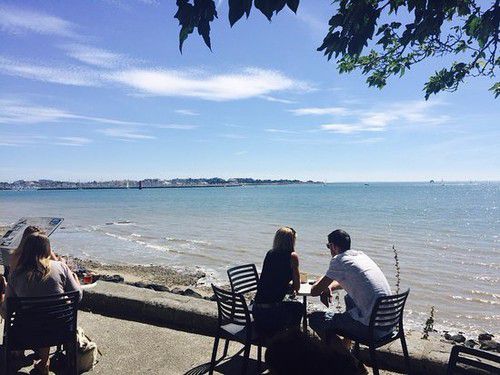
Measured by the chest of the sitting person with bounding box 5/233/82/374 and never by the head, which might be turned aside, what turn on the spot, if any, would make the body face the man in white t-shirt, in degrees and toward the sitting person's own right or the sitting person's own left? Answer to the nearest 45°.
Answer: approximately 135° to the sitting person's own right

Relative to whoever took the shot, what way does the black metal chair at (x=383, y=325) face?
facing away from the viewer and to the left of the viewer

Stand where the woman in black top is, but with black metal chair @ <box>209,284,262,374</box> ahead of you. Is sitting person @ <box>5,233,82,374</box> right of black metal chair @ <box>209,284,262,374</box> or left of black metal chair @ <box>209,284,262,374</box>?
right

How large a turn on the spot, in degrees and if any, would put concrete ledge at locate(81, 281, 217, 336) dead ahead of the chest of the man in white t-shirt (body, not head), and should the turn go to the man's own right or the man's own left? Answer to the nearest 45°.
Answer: approximately 45° to the man's own left

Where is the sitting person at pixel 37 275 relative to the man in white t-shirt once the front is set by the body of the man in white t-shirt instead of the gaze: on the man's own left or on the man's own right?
on the man's own left

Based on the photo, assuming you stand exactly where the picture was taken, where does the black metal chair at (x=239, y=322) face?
facing away from the viewer and to the right of the viewer

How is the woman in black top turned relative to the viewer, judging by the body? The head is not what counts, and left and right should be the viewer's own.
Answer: facing away from the viewer and to the right of the viewer

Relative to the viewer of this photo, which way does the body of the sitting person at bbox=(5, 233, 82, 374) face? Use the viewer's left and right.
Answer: facing away from the viewer

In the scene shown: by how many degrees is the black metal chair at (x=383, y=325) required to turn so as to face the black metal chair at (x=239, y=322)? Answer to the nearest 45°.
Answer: approximately 45° to its left
